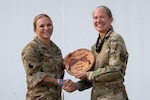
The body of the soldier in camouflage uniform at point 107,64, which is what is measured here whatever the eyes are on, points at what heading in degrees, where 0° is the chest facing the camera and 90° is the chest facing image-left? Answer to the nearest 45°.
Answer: approximately 45°

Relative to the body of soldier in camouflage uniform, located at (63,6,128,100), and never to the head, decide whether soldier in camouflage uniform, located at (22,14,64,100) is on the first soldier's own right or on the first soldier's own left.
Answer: on the first soldier's own right

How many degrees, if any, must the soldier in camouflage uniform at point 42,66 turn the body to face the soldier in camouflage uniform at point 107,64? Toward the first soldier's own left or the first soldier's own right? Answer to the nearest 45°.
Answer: approximately 45° to the first soldier's own left

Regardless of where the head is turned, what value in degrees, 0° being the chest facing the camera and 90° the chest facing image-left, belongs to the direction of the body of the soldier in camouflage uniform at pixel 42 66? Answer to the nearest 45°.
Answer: approximately 315°
